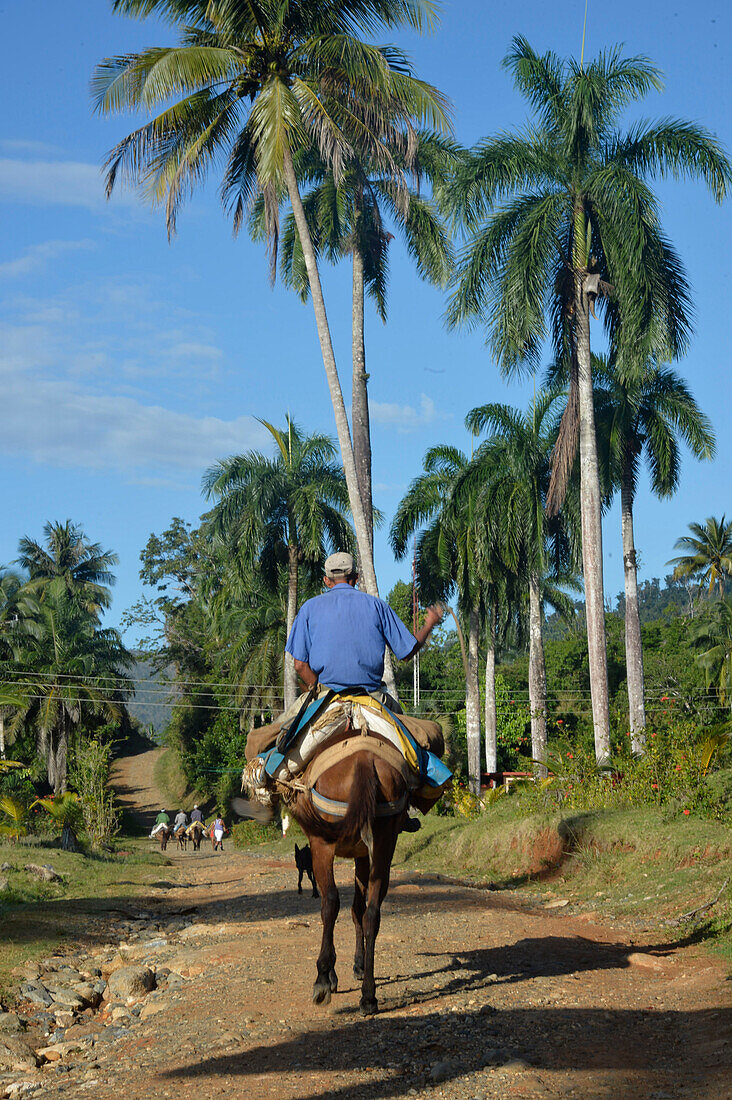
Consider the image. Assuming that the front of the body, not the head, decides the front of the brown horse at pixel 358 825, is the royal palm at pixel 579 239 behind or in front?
in front

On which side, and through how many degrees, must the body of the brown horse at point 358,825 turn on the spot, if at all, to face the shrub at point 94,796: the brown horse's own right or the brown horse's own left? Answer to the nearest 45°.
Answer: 0° — it already faces it

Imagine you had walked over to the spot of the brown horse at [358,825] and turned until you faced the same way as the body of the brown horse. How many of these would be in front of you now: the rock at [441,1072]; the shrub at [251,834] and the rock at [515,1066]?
1

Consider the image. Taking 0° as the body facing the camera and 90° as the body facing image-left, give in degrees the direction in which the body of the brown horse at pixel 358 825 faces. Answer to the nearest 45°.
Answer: approximately 180°

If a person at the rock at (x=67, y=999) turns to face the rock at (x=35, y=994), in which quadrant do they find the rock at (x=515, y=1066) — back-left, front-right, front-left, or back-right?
back-left

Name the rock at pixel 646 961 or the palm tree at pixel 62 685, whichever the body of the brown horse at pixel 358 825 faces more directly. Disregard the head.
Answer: the palm tree

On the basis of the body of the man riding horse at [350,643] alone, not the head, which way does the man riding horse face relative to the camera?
away from the camera

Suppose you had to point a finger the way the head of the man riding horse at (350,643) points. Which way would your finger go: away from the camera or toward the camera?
away from the camera

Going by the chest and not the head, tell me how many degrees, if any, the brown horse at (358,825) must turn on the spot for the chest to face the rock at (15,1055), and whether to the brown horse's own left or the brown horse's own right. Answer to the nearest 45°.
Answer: approximately 90° to the brown horse's own left

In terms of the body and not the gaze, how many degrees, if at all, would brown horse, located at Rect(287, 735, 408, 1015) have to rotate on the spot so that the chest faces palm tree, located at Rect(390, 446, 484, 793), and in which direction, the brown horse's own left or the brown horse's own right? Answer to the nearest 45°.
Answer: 0° — it already faces it
